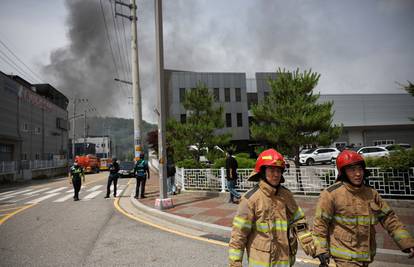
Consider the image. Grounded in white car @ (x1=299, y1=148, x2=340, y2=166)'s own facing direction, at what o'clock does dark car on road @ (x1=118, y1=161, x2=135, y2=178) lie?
The dark car on road is roughly at 1 o'clock from the white car.

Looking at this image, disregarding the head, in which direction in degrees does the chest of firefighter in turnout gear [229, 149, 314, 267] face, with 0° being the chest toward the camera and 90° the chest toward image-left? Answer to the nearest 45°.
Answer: approximately 315°

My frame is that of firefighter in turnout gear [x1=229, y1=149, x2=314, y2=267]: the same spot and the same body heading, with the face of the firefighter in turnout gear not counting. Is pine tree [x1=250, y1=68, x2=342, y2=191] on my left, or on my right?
on my left

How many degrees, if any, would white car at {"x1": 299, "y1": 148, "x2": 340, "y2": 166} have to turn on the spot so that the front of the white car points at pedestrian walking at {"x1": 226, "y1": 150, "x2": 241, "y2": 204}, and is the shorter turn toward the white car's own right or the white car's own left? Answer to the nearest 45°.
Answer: approximately 45° to the white car's own left

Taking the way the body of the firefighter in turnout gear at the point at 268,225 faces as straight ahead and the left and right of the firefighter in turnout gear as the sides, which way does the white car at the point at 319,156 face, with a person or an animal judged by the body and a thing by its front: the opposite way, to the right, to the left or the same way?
to the right

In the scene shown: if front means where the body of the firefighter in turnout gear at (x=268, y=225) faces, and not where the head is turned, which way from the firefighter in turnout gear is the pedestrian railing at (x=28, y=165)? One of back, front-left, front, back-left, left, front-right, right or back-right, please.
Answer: back

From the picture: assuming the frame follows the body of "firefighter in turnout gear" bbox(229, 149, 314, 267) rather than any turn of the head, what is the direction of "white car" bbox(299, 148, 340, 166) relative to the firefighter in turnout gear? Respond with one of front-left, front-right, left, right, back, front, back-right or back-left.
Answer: back-left

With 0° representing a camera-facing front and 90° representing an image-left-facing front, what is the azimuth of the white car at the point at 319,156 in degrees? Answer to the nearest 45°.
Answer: approximately 45°

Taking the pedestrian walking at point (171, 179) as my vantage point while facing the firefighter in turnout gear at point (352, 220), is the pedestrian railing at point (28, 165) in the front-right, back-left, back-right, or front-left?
back-right
